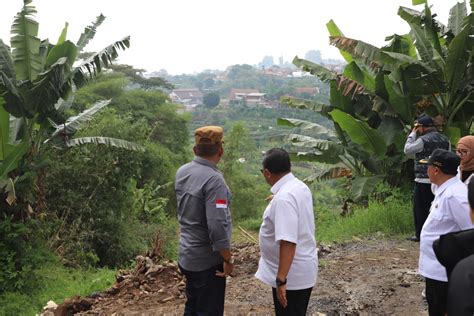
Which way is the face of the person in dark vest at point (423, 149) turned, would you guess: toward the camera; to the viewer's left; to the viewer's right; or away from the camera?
to the viewer's left

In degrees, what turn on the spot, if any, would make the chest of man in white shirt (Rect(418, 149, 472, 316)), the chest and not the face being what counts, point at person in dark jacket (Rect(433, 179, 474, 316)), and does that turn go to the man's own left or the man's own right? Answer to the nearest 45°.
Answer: approximately 90° to the man's own left

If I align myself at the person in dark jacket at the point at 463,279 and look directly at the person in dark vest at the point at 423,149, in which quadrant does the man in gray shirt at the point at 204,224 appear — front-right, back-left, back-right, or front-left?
front-left

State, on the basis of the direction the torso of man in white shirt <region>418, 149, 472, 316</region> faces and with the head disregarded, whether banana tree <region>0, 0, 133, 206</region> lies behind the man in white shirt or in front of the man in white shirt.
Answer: in front

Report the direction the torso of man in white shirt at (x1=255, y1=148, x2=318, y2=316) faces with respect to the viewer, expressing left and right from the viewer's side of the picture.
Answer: facing away from the viewer and to the left of the viewer

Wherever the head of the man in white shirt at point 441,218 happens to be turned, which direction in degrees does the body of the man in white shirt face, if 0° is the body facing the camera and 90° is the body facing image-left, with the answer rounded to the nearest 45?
approximately 90°

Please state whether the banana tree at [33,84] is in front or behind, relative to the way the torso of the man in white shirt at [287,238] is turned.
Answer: in front

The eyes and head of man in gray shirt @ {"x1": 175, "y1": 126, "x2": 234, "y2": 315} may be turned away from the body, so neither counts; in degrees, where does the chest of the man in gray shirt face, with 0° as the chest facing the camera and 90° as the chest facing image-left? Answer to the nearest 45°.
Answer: approximately 225°

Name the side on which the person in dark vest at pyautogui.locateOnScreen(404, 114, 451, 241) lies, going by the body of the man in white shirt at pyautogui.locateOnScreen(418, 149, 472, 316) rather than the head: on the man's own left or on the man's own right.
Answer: on the man's own right

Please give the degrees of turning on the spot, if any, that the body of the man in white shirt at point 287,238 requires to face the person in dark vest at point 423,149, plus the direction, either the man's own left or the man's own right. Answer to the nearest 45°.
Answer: approximately 90° to the man's own right

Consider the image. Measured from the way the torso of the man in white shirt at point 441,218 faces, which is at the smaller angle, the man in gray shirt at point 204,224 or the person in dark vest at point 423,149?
the man in gray shirt

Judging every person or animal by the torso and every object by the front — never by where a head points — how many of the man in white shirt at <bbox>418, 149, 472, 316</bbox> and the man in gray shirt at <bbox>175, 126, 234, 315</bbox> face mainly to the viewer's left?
1

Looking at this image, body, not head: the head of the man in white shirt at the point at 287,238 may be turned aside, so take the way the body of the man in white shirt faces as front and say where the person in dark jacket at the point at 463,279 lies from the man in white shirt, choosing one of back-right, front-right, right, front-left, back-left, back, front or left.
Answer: back

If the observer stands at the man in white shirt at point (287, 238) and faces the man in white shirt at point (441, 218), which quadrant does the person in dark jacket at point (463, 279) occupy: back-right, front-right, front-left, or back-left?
front-right

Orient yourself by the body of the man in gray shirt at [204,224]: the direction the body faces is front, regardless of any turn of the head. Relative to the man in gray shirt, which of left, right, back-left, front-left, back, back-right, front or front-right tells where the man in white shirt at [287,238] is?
right

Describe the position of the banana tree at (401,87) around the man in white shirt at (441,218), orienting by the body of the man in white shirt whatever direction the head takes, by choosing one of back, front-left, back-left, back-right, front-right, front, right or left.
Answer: right

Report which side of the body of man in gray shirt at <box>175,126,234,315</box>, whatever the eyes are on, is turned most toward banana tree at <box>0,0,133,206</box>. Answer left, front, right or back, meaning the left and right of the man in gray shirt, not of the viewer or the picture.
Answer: left

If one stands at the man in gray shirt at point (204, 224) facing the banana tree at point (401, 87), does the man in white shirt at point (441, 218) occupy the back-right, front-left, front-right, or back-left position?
front-right
